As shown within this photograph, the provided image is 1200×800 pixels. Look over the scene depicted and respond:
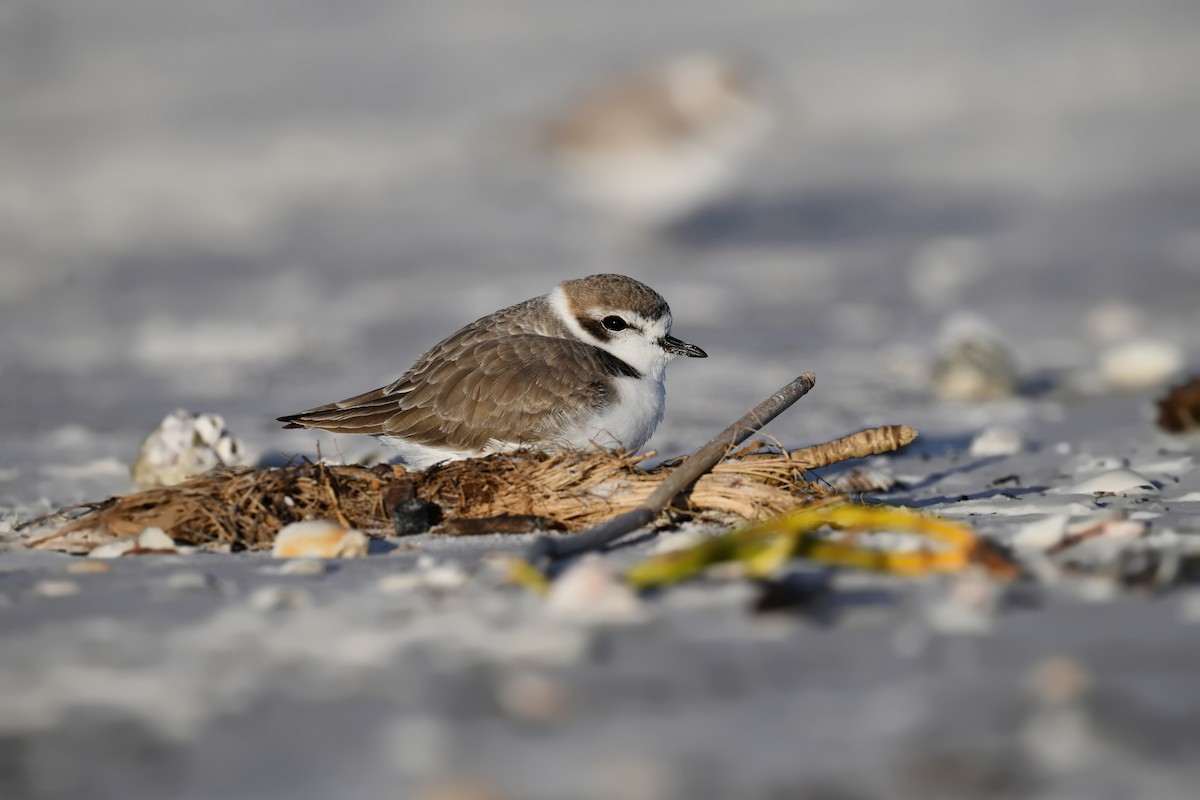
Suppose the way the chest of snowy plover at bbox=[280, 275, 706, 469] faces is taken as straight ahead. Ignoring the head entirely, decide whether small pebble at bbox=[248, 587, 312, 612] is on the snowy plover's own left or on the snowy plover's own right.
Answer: on the snowy plover's own right

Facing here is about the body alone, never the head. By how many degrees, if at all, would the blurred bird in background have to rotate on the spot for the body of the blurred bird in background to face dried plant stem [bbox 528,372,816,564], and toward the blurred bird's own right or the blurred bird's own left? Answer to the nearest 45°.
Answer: approximately 90° to the blurred bird's own right

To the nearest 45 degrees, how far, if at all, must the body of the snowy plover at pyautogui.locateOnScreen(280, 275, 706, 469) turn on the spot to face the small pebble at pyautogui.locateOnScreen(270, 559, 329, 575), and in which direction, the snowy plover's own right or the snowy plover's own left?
approximately 135° to the snowy plover's own right

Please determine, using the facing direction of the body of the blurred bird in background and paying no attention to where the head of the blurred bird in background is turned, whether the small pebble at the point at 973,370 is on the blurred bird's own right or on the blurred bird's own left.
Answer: on the blurred bird's own right

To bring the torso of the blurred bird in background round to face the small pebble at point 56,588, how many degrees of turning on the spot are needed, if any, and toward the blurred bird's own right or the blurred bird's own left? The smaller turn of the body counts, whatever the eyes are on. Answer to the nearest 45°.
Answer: approximately 90° to the blurred bird's own right

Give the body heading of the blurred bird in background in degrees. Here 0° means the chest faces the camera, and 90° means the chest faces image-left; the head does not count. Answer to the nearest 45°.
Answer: approximately 270°

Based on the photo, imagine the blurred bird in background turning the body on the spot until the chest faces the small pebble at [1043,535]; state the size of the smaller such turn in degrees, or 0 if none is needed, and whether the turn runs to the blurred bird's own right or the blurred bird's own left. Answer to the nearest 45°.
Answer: approximately 90° to the blurred bird's own right

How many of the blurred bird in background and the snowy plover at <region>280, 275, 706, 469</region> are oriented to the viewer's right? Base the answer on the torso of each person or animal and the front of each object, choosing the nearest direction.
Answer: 2

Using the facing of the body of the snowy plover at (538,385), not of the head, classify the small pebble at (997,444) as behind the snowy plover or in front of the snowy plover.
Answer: in front

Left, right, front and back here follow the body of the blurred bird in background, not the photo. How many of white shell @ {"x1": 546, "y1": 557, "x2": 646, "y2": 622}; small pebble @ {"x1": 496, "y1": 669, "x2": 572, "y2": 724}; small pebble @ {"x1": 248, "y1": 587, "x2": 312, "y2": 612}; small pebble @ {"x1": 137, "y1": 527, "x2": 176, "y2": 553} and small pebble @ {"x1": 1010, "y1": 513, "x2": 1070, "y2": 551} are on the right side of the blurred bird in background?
5

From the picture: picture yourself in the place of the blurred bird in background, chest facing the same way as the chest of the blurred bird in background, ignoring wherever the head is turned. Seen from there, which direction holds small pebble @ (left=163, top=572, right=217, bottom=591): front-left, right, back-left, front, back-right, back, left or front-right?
right

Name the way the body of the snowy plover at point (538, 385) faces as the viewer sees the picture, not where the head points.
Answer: to the viewer's right

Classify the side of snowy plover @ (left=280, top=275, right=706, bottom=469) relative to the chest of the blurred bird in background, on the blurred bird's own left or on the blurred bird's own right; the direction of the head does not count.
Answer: on the blurred bird's own right
